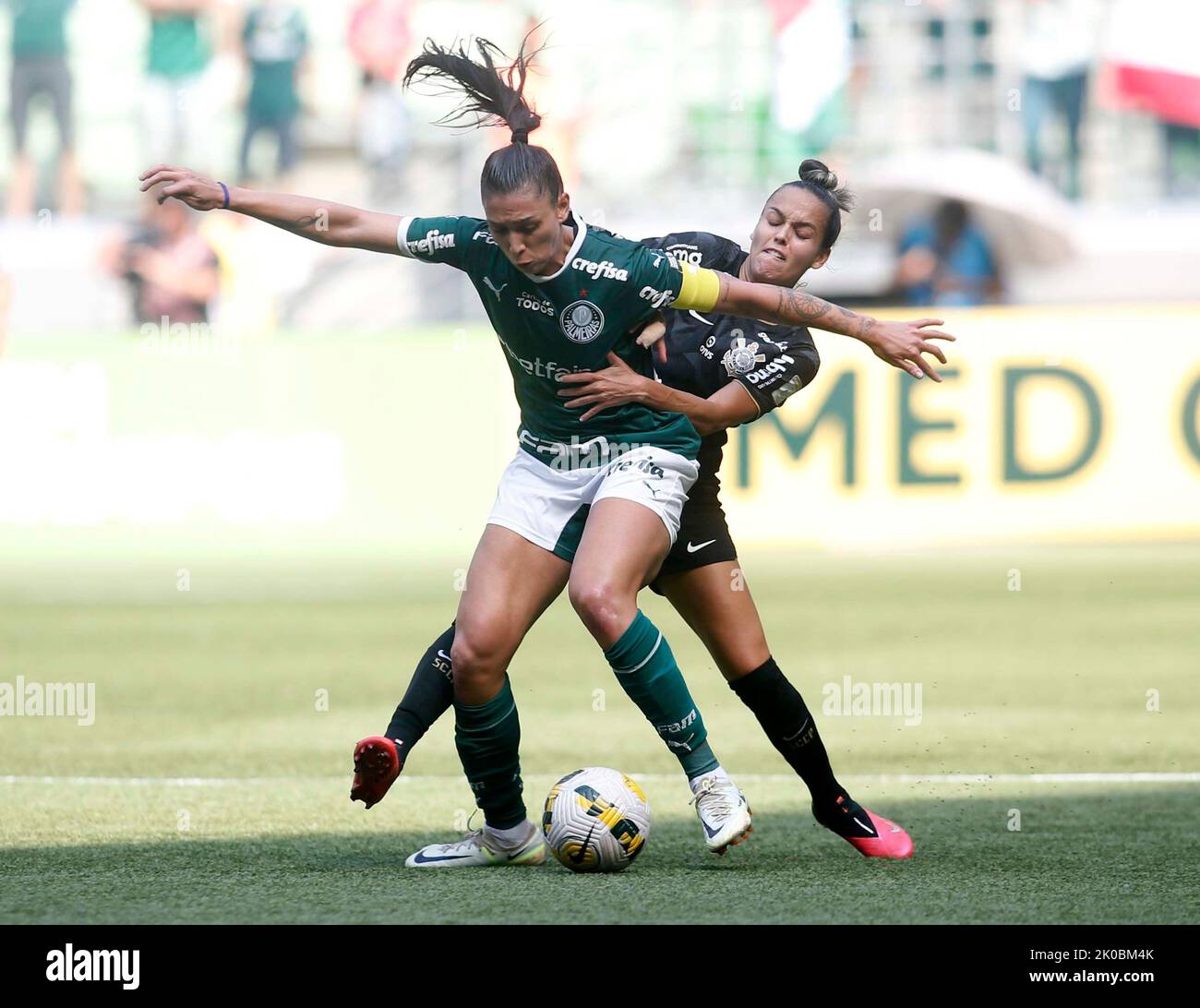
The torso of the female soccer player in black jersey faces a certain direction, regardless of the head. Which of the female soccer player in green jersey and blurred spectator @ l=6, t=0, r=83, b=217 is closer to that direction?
the female soccer player in green jersey

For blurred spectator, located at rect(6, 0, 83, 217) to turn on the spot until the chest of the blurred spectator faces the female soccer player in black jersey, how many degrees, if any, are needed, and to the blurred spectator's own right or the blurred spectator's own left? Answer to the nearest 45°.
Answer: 0° — they already face them

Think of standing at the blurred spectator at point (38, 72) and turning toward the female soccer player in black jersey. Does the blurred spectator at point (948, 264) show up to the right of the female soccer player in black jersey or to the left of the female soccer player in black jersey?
left

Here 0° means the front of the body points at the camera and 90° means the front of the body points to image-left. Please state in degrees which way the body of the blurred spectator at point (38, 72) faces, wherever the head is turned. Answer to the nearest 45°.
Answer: approximately 0°

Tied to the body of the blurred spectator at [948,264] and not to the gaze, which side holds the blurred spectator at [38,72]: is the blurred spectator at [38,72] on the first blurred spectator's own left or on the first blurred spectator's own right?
on the first blurred spectator's own right

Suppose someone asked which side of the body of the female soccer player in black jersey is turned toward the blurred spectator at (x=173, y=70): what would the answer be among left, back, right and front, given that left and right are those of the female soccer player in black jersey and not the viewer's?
back

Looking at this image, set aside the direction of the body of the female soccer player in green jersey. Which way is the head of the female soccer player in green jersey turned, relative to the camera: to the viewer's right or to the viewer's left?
to the viewer's left

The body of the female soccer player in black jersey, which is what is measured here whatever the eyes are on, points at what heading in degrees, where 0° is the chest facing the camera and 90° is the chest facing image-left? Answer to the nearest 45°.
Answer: approximately 0°

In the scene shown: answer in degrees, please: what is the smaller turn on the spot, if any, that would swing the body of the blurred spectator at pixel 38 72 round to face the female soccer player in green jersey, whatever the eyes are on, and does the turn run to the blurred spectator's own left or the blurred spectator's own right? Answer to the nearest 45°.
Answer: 0° — they already face them
